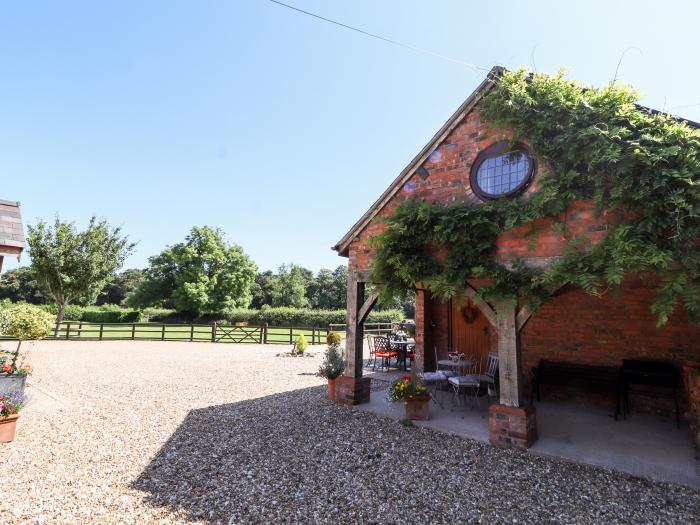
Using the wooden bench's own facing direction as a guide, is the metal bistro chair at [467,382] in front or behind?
in front

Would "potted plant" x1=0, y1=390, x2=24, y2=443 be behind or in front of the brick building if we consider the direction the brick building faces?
in front

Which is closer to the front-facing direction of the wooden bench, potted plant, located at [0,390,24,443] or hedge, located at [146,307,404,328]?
the potted plant

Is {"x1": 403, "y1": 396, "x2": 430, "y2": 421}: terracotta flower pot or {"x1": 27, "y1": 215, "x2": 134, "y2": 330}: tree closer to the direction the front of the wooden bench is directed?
the terracotta flower pot

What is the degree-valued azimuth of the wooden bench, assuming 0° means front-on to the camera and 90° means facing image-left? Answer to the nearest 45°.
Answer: approximately 45°

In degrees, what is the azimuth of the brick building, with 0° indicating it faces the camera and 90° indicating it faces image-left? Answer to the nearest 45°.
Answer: approximately 45°

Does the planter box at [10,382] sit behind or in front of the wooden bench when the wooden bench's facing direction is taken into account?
in front
